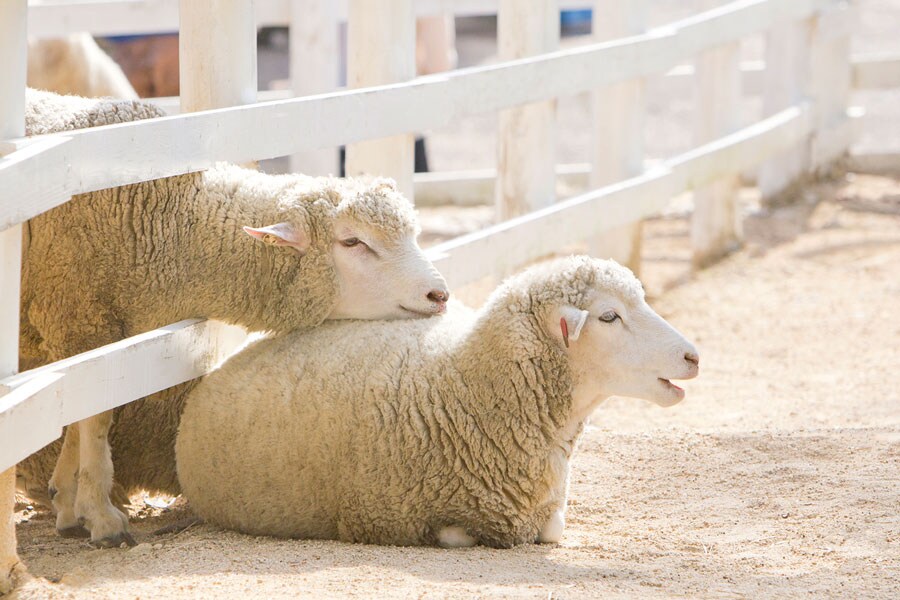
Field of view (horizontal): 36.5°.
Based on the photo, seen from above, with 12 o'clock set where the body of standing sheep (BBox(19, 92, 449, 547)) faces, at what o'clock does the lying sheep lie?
The lying sheep is roughly at 1 o'clock from the standing sheep.

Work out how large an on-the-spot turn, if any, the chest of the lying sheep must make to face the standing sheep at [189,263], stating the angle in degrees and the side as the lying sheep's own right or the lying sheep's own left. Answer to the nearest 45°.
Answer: approximately 180°

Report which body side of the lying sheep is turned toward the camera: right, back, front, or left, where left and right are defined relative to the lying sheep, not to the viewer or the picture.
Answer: right

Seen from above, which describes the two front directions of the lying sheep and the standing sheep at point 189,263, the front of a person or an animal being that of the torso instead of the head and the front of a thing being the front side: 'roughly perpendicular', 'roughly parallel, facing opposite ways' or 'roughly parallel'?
roughly parallel

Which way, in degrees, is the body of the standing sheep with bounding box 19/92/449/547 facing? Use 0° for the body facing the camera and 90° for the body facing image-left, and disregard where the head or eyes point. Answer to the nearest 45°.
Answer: approximately 270°

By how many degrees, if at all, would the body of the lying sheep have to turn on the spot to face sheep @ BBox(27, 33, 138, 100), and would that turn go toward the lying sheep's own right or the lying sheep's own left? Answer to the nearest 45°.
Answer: approximately 135° to the lying sheep's own left

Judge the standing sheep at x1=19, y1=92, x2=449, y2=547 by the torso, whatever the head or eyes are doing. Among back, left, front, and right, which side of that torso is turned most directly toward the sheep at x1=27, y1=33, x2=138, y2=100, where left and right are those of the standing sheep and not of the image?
left

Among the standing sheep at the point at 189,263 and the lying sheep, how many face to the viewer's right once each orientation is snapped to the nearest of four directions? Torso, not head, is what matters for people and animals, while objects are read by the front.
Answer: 2
